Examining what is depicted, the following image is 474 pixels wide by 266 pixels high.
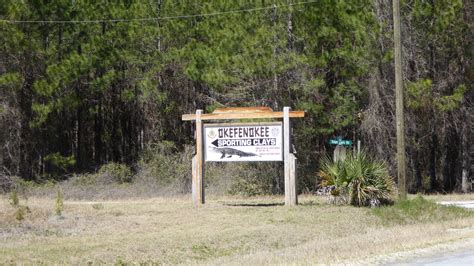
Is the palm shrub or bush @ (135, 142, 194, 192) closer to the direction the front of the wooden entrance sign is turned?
the palm shrub

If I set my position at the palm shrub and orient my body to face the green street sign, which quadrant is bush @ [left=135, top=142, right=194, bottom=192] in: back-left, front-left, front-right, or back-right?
front-left

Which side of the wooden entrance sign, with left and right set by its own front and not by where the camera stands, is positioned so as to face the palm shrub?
left

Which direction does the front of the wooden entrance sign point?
toward the camera

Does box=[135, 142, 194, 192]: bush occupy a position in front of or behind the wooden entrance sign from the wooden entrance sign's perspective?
behind

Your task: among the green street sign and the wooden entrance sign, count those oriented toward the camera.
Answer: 2

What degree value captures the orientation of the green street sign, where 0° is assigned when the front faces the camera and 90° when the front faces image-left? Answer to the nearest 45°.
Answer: approximately 0°

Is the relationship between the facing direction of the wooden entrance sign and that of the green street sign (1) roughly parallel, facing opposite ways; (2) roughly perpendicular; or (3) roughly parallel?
roughly parallel

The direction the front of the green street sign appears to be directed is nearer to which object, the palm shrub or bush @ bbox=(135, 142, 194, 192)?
the palm shrub

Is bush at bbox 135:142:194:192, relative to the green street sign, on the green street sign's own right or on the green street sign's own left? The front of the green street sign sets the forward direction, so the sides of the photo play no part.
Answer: on the green street sign's own right

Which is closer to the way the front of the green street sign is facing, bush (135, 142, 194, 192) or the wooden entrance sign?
the wooden entrance sign
